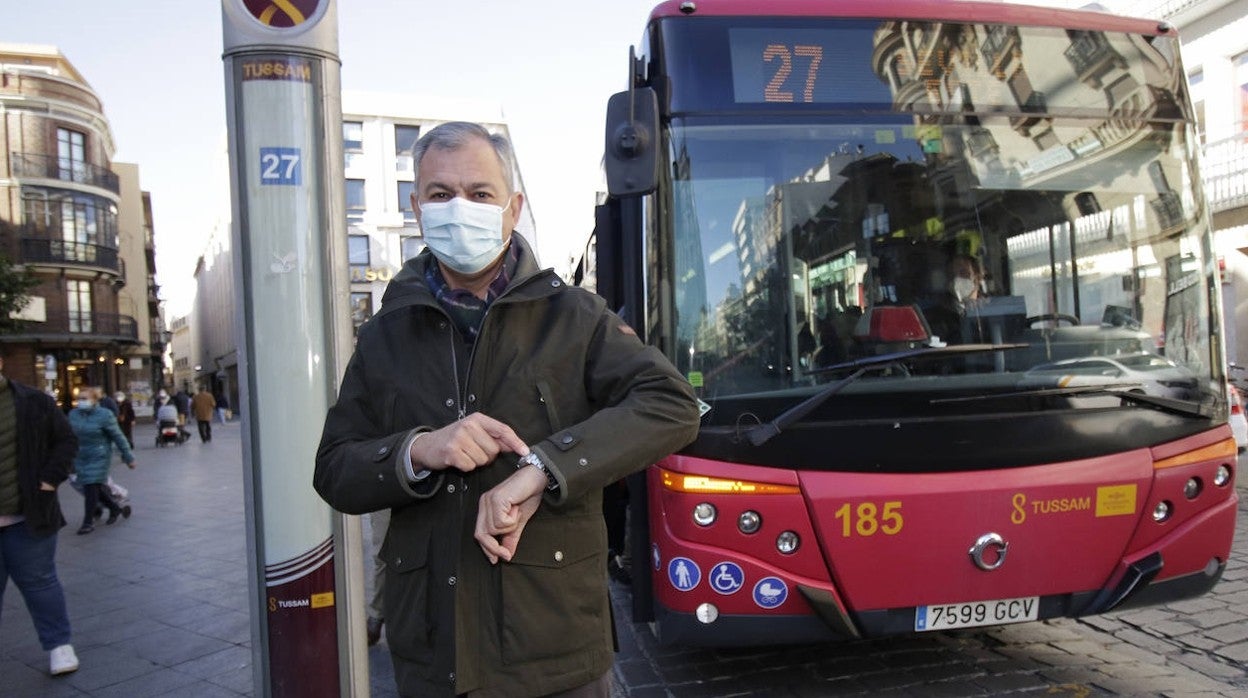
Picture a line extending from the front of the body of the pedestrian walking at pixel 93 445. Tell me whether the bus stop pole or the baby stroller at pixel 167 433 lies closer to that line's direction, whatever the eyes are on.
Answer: the bus stop pole

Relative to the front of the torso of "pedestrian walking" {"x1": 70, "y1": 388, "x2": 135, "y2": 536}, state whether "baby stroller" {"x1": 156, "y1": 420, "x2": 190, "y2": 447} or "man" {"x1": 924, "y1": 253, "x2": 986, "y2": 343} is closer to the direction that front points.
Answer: the man

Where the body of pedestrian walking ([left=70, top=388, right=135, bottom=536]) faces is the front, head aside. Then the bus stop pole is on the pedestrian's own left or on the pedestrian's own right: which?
on the pedestrian's own left

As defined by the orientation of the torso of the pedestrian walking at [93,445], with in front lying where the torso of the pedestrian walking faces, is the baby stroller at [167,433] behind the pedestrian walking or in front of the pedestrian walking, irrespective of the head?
behind

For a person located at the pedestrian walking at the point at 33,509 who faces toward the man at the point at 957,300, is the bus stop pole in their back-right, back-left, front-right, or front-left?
front-right

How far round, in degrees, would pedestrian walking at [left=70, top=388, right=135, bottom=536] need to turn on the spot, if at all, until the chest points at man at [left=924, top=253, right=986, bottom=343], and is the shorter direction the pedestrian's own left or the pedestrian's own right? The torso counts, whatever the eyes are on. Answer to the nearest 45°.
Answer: approximately 45° to the pedestrian's own left

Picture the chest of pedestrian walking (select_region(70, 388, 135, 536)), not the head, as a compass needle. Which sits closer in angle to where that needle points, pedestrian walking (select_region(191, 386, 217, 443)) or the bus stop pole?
the bus stop pole

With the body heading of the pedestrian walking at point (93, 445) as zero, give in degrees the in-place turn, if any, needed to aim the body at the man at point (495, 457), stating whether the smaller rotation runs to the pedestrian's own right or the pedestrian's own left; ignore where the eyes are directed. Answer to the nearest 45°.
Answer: approximately 45° to the pedestrian's own left

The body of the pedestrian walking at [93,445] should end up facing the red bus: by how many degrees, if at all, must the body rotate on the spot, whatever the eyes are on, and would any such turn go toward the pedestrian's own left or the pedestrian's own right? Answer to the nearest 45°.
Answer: approximately 45° to the pedestrian's own left

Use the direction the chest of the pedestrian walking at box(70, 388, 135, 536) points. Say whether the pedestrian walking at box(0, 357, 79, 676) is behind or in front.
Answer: in front
